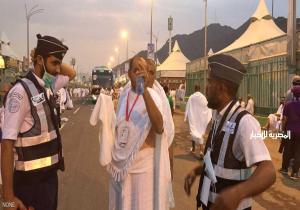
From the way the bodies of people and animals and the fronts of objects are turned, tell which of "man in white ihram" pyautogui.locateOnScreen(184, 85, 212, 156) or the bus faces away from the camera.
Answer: the man in white ihram

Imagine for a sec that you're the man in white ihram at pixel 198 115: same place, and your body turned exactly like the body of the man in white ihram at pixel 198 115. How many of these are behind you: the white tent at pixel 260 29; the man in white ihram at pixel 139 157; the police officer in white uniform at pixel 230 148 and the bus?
2

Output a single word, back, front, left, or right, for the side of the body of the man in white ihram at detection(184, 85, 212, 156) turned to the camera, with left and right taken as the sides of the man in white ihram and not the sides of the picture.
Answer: back

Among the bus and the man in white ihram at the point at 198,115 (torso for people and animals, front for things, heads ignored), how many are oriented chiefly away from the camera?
1

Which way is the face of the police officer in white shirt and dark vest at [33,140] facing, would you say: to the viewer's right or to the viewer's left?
to the viewer's right

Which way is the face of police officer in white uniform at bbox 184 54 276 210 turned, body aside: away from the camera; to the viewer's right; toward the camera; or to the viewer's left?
to the viewer's left

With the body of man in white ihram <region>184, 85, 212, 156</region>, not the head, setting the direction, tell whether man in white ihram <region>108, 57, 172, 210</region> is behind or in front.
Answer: behind

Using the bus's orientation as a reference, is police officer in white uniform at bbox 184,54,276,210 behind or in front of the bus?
in front

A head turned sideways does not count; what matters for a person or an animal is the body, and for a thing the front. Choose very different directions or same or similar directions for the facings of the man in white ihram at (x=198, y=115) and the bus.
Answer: very different directions

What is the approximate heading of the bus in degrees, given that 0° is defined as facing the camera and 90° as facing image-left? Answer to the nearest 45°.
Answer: approximately 0°

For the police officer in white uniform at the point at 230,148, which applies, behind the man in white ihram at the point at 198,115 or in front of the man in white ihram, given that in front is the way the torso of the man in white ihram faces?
behind

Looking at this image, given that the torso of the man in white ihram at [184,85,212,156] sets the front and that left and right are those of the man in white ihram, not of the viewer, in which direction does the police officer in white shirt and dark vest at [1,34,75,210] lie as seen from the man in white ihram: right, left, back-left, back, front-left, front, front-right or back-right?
back
